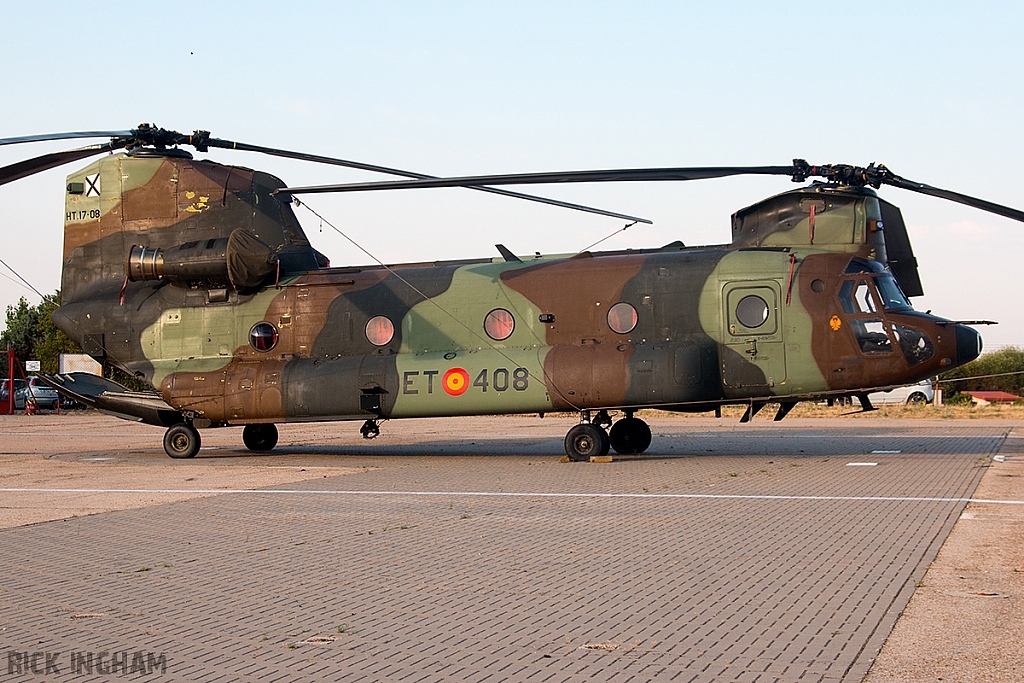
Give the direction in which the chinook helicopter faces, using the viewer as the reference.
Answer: facing to the right of the viewer
